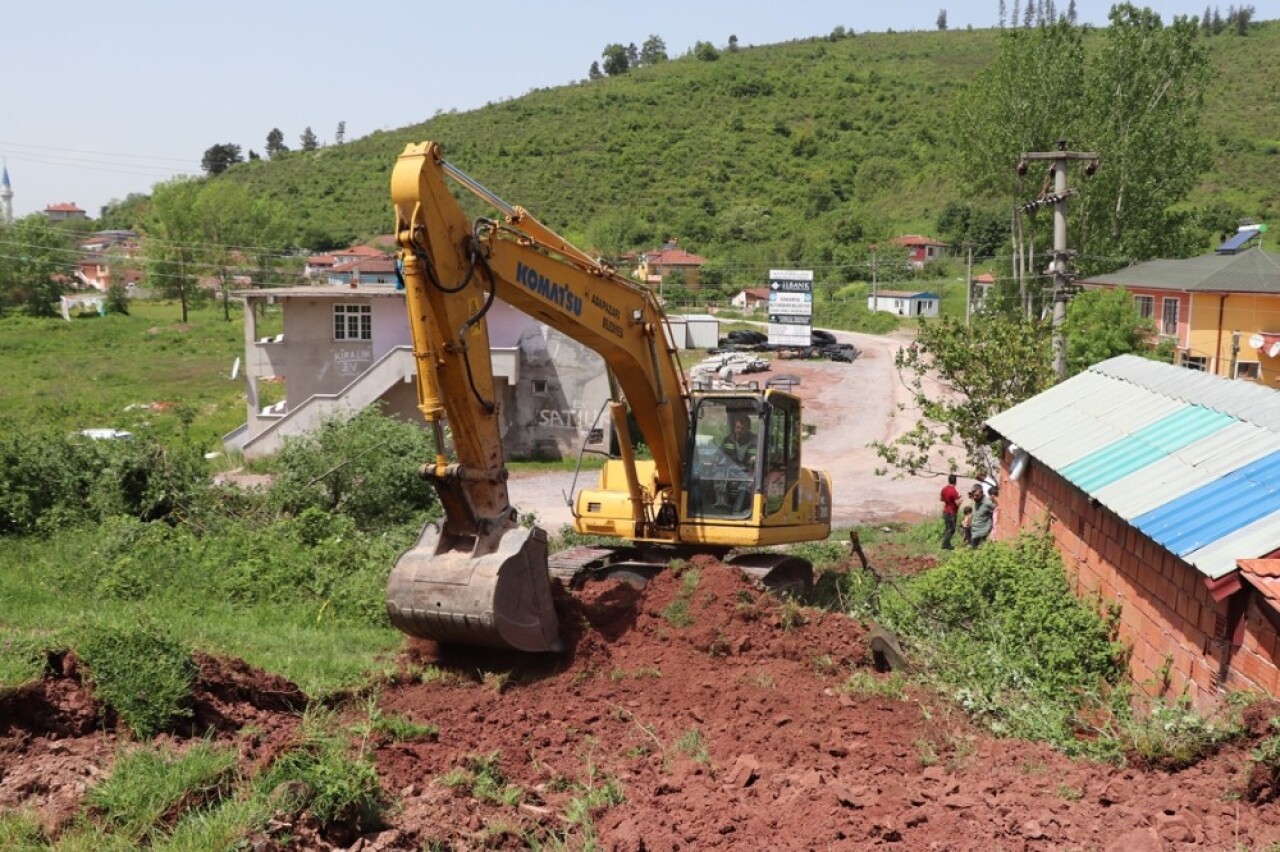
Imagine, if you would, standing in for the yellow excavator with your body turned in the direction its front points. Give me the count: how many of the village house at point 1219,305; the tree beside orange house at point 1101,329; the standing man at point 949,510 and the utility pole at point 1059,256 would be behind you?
4

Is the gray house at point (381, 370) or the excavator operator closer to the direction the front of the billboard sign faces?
the excavator operator

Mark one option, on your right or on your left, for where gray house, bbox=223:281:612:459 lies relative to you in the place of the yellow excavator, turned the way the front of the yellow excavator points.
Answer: on your right

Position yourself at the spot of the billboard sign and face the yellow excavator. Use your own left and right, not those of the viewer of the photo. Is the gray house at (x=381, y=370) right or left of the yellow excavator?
right

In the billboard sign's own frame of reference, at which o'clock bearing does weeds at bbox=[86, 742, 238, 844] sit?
The weeds is roughly at 12 o'clock from the billboard sign.

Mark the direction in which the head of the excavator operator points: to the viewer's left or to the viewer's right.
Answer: to the viewer's left

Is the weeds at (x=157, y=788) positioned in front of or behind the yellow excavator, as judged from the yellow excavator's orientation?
in front

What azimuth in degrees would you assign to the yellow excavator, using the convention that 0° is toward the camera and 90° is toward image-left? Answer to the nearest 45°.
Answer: approximately 45°

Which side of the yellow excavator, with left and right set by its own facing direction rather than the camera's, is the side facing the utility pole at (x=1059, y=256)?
back

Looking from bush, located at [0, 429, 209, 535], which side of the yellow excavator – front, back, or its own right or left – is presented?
right

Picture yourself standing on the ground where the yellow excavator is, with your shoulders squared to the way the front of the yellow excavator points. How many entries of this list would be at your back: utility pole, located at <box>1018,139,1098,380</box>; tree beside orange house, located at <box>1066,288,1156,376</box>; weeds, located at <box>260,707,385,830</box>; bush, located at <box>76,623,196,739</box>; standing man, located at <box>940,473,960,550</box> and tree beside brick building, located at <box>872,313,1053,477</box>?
4

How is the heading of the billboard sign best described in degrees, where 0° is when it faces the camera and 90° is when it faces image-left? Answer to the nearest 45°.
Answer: approximately 0°

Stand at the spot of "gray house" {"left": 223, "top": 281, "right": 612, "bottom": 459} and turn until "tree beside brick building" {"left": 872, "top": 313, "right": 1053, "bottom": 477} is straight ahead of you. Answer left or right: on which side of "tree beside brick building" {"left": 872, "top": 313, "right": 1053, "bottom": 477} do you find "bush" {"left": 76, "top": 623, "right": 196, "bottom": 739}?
right

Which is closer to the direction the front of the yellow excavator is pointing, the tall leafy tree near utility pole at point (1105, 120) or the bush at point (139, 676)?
the bush

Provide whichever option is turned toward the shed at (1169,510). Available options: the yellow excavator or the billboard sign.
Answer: the billboard sign

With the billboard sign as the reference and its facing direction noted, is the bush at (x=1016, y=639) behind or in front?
in front

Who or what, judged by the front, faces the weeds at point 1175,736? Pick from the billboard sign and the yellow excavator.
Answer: the billboard sign

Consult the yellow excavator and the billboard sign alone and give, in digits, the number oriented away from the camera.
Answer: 0

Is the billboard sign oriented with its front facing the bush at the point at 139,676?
yes
